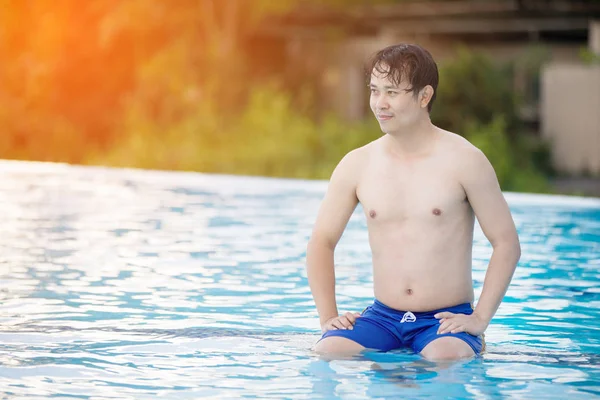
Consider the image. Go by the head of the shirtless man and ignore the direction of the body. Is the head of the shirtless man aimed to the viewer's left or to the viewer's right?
to the viewer's left

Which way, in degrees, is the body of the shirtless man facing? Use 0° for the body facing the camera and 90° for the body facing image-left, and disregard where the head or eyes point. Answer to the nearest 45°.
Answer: approximately 0°
